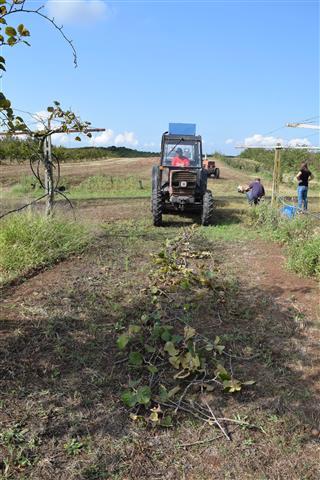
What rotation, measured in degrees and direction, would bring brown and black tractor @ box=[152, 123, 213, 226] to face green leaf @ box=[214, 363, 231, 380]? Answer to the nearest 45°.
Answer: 0° — it already faces it

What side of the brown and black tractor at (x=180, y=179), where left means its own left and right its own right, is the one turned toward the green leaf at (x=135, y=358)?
front

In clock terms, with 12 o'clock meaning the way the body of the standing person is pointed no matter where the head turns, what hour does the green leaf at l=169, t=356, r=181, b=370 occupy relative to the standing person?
The green leaf is roughly at 6 o'clock from the standing person.

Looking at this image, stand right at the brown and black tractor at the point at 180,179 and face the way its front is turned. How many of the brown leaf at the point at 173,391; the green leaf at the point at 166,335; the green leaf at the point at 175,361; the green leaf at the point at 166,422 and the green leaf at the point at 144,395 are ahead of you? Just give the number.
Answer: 5

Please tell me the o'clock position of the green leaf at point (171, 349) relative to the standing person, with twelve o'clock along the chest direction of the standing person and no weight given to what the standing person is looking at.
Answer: The green leaf is roughly at 6 o'clock from the standing person.

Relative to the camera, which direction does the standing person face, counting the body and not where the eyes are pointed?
away from the camera

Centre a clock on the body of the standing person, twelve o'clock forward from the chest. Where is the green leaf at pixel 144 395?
The green leaf is roughly at 6 o'clock from the standing person.

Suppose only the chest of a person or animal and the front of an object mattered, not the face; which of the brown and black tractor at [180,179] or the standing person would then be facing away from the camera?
the standing person

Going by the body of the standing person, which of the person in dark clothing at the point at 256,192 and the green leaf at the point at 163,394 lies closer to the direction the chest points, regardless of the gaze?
the person in dark clothing

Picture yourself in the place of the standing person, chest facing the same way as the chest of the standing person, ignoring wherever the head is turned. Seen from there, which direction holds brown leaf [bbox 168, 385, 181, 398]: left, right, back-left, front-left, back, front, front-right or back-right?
back

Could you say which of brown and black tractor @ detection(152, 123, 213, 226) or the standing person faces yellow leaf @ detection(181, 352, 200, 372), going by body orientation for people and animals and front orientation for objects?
the brown and black tractor

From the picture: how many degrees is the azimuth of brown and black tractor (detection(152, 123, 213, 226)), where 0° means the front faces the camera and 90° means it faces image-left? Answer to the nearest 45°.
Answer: approximately 0°

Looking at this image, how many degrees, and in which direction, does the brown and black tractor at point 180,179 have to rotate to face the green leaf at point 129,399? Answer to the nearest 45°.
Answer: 0° — it already faces it

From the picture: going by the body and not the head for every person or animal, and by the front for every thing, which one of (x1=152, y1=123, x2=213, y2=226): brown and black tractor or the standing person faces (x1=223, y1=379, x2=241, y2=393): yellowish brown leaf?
the brown and black tractor
